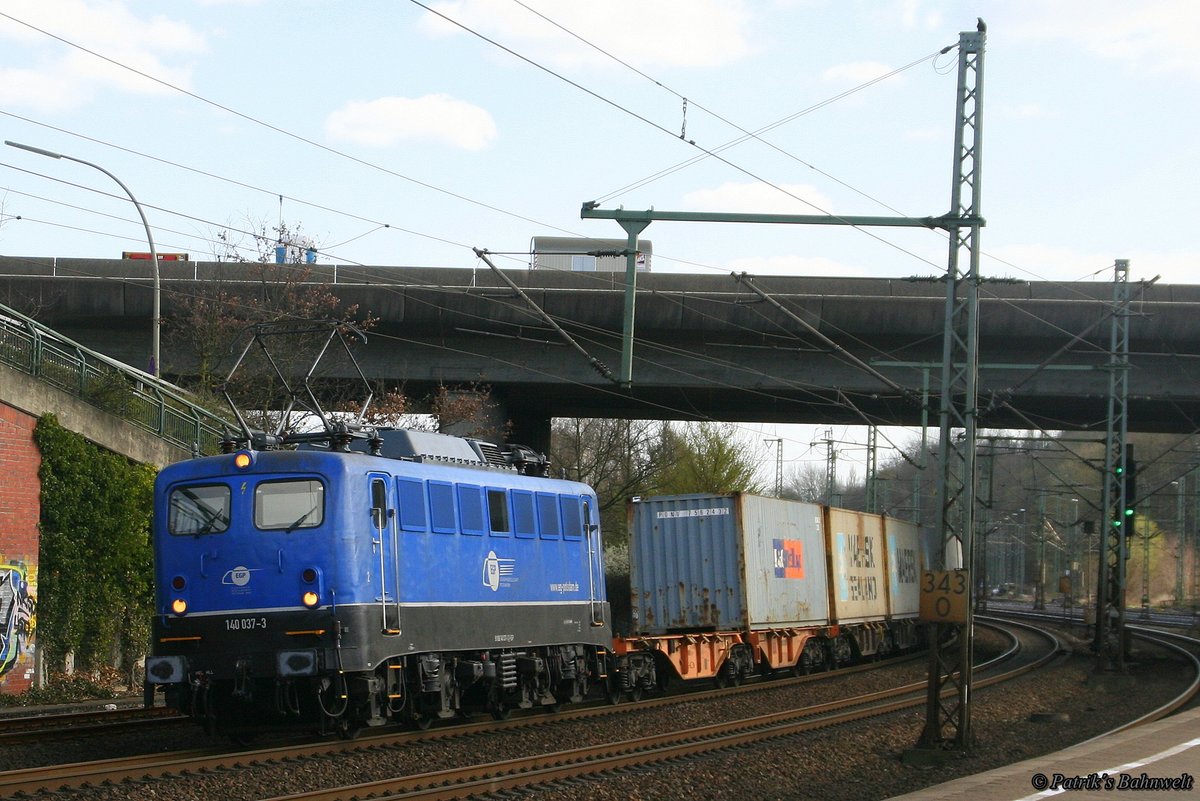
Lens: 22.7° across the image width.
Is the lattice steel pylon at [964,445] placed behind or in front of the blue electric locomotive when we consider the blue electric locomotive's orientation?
behind

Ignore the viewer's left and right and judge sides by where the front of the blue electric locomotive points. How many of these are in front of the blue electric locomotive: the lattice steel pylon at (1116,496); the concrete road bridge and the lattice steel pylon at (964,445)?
0

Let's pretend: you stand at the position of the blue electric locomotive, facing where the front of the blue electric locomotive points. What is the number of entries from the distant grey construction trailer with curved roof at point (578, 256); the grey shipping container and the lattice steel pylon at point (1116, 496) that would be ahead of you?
0

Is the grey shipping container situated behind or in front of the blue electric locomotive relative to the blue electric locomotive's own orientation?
behind

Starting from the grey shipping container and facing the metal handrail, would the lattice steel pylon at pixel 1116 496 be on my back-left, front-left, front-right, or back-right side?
back-right

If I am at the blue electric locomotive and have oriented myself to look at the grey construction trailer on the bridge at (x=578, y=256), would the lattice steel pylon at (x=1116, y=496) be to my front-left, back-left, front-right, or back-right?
front-right

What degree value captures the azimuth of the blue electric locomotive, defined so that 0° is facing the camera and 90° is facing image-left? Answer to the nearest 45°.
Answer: approximately 45°

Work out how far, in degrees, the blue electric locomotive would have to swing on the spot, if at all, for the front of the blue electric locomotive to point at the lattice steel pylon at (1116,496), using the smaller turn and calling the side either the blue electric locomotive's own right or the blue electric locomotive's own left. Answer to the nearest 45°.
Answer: approximately 180°
